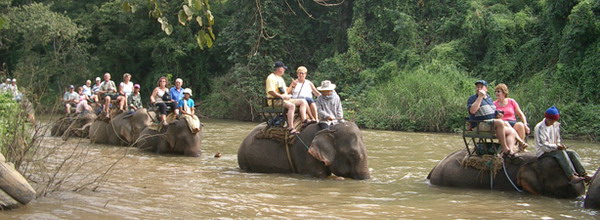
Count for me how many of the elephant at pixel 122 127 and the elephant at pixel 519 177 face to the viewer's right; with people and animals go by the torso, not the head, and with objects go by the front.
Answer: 2

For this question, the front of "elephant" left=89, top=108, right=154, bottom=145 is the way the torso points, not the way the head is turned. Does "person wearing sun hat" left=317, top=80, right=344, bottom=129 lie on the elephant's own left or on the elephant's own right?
on the elephant's own right

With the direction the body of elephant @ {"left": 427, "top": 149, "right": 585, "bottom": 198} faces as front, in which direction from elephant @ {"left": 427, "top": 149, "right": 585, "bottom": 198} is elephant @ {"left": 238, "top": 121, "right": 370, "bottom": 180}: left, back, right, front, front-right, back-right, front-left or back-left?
back

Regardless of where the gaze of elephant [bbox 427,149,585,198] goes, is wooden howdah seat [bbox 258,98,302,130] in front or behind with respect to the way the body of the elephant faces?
behind

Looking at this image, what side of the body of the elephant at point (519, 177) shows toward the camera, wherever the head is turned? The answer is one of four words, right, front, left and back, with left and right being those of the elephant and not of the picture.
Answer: right

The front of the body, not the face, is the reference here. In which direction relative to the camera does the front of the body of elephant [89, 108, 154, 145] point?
to the viewer's right
